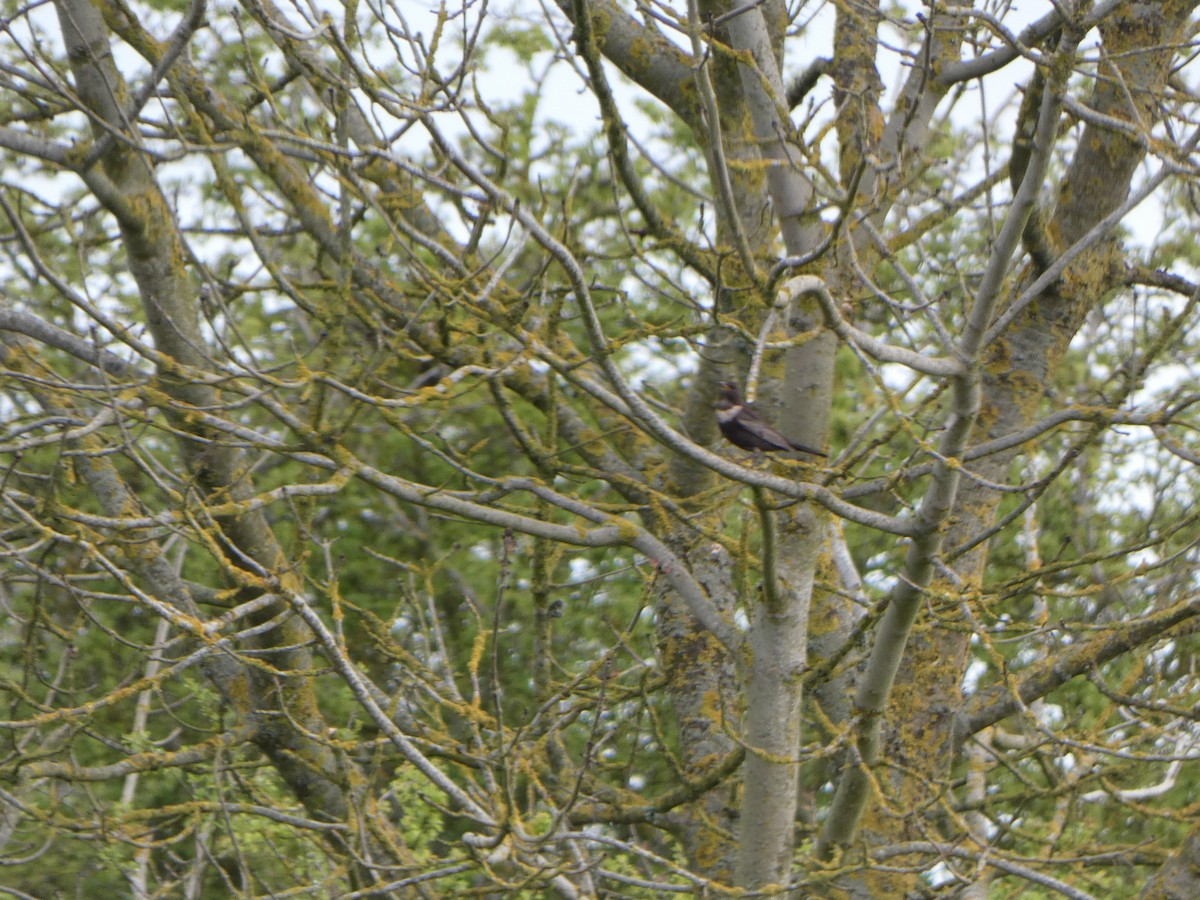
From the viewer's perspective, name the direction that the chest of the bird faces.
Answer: to the viewer's left
